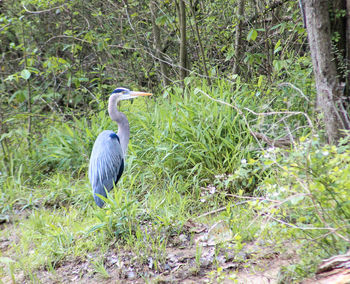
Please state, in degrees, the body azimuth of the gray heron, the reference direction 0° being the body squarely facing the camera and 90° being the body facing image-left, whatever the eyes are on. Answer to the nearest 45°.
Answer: approximately 270°

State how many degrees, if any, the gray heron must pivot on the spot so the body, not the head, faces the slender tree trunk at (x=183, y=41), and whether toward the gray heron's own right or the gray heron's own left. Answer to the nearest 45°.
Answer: approximately 45° to the gray heron's own left

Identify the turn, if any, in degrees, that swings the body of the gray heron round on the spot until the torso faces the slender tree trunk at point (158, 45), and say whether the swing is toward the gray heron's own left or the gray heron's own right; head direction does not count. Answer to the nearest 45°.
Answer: approximately 45° to the gray heron's own left

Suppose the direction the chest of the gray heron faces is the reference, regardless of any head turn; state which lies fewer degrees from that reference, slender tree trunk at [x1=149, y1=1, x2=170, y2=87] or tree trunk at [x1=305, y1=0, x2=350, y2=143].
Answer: the tree trunk

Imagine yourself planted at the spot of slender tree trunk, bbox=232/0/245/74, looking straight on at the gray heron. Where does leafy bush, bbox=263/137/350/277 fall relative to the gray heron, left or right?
left

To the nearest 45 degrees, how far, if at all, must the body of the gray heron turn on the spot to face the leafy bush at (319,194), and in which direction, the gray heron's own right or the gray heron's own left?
approximately 45° to the gray heron's own right
